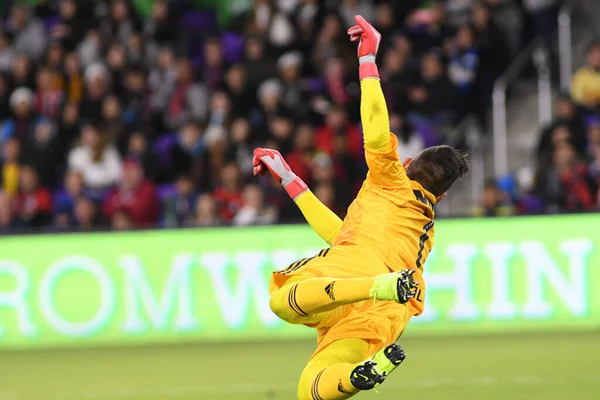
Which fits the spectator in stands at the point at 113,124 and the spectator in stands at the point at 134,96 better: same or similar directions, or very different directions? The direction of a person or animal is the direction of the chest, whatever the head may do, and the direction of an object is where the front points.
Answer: same or similar directions

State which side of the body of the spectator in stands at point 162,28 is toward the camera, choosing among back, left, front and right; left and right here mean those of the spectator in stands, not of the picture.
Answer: front

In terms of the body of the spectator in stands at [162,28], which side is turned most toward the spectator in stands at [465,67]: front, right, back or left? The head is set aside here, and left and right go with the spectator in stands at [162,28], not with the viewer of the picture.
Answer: left

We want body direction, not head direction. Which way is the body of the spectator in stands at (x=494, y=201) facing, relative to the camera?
toward the camera

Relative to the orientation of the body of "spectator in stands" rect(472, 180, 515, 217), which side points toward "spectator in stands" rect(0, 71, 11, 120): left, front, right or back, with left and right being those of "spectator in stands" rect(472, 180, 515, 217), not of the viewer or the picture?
right

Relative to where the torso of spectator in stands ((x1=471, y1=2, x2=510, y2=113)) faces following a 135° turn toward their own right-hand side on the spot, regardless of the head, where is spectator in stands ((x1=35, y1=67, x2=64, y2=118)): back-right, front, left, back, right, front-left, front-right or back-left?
left

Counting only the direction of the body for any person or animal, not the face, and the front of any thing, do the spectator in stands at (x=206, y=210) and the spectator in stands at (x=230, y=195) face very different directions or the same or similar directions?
same or similar directions

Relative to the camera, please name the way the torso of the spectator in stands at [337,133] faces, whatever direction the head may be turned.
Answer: toward the camera

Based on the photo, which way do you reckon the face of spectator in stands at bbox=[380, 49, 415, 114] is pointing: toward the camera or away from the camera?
toward the camera

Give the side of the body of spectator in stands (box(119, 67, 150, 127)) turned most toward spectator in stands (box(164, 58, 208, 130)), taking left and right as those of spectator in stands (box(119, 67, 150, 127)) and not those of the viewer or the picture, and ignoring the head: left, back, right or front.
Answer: left

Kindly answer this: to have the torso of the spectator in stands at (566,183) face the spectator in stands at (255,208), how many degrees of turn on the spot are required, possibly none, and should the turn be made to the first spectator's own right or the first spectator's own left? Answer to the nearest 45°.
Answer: approximately 90° to the first spectator's own right

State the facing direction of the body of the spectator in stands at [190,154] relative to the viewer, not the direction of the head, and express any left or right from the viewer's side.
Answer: facing the viewer
